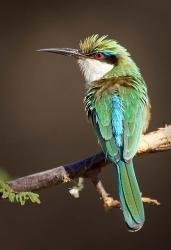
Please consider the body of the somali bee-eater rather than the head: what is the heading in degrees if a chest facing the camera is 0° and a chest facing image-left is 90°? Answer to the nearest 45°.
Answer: approximately 180°
